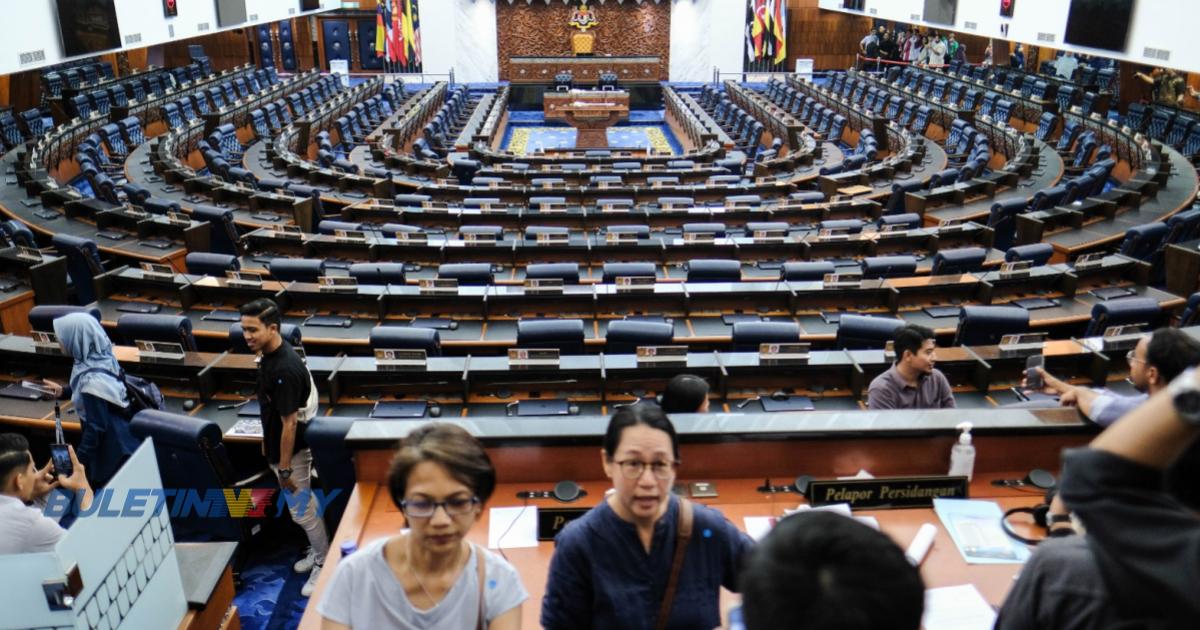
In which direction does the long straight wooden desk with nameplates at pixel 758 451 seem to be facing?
toward the camera

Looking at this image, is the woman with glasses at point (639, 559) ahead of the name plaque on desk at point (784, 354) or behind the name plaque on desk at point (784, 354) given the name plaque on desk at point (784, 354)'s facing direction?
ahead

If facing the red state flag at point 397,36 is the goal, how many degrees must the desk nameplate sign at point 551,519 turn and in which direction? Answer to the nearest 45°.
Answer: approximately 180°

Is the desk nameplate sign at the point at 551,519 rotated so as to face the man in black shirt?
no

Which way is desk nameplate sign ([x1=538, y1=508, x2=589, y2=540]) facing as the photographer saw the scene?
facing the viewer

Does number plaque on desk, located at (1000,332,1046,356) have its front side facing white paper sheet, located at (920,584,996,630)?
yes

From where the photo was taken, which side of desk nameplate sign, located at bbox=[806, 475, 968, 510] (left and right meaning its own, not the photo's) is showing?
front

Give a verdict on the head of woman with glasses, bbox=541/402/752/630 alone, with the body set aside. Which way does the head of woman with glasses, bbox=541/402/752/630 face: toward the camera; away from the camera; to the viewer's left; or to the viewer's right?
toward the camera

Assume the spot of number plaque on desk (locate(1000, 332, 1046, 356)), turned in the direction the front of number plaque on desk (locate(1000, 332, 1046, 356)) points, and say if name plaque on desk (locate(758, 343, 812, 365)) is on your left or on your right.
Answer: on your right

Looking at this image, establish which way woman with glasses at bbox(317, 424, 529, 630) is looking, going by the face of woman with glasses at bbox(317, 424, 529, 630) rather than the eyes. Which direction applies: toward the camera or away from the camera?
toward the camera

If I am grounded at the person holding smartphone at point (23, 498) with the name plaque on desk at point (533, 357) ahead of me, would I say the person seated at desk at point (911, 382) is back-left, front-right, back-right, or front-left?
front-right

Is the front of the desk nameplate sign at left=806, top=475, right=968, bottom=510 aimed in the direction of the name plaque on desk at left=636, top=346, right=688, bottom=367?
no

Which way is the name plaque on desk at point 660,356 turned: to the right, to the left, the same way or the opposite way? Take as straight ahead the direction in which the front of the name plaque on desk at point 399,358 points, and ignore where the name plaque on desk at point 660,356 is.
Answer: the same way

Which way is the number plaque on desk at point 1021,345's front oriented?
toward the camera

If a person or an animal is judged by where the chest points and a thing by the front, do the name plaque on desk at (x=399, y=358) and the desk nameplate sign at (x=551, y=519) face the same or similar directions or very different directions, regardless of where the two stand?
same or similar directions

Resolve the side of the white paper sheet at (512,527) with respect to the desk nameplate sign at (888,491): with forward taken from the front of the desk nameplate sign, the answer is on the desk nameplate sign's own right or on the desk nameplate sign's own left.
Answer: on the desk nameplate sign's own right

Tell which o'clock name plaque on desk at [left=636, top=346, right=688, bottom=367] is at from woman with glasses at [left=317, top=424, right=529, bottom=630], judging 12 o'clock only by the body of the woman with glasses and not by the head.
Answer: The name plaque on desk is roughly at 7 o'clock from the woman with glasses.

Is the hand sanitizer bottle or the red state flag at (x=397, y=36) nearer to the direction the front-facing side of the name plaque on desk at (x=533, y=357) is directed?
the hand sanitizer bottle
